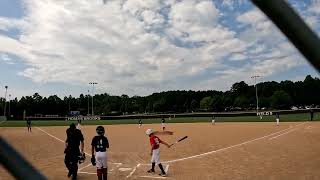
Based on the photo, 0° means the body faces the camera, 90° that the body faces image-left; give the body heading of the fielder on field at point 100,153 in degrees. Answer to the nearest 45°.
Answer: approximately 180°
